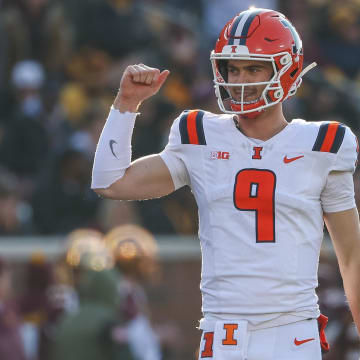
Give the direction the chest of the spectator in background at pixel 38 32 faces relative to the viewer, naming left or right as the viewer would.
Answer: facing the viewer

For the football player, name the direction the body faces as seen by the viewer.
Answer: toward the camera

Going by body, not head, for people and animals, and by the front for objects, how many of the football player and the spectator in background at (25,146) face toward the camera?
2

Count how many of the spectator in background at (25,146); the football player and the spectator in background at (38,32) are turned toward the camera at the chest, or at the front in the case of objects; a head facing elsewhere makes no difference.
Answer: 3

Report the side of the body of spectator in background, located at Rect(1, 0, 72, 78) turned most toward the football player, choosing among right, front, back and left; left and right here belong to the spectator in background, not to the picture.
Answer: front

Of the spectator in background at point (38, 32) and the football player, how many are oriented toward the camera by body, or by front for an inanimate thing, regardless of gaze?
2

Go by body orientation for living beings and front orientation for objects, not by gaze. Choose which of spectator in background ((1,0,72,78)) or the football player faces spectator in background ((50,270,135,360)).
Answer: spectator in background ((1,0,72,78))
